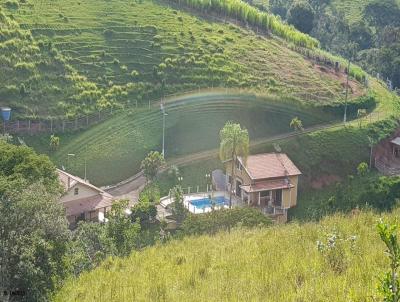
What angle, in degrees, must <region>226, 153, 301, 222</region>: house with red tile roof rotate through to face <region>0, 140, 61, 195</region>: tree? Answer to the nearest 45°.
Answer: approximately 45° to its right

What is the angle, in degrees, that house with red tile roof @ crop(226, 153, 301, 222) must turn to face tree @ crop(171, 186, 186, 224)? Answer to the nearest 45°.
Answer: approximately 45° to its right

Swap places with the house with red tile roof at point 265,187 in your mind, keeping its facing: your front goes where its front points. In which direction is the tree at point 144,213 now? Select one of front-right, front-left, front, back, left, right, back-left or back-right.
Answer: front-right

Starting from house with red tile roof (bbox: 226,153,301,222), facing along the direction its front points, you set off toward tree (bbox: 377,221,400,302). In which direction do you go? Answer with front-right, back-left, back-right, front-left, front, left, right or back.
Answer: front

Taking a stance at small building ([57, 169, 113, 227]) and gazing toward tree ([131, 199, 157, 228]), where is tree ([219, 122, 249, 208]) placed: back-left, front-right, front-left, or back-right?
front-left

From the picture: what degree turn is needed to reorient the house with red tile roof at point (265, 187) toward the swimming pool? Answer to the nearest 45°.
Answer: approximately 45° to its right

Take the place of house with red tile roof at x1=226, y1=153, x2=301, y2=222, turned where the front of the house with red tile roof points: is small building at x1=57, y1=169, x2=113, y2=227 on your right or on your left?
on your right

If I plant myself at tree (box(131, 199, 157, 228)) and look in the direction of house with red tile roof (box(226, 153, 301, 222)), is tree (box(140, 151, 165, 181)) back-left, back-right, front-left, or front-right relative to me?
front-left

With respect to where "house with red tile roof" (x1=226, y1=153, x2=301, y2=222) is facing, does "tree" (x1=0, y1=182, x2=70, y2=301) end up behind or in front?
in front

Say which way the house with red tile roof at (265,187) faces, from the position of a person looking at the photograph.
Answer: facing the viewer
